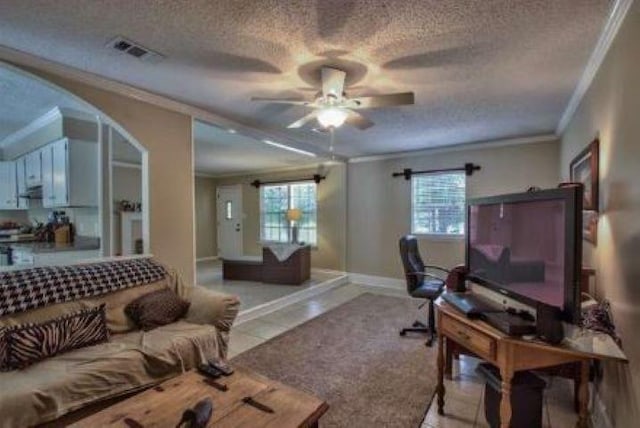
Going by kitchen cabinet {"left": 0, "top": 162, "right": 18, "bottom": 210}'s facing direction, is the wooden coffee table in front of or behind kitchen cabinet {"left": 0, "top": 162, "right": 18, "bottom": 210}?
in front

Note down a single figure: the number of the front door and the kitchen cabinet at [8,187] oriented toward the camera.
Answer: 2

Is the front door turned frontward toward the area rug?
yes

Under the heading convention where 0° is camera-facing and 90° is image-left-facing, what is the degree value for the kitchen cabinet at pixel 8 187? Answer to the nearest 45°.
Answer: approximately 0°

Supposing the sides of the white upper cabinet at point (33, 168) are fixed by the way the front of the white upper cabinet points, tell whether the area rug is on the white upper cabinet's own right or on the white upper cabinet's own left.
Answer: on the white upper cabinet's own left

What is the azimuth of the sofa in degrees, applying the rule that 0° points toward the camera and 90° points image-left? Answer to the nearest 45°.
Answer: approximately 315°

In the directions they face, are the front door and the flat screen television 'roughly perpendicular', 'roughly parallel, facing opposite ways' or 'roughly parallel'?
roughly perpendicular

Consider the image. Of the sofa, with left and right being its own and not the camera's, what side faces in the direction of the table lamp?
left

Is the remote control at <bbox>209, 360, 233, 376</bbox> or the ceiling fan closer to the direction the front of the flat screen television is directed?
the remote control

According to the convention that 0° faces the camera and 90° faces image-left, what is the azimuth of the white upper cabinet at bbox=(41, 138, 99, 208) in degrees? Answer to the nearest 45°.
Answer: approximately 45°

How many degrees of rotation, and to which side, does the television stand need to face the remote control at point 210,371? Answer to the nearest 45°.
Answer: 0° — it already faces it

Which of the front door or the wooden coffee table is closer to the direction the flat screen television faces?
the wooden coffee table

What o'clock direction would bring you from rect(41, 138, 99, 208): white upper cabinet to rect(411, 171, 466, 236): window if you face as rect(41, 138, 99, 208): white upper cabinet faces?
The window is roughly at 8 o'clock from the white upper cabinet.

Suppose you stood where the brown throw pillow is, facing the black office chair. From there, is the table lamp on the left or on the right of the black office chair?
left

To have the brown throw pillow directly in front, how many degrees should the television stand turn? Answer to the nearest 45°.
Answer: approximately 45° to its right
